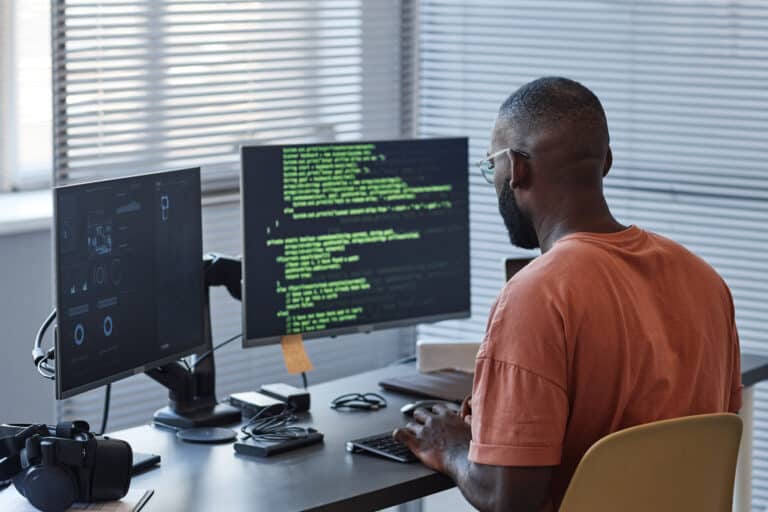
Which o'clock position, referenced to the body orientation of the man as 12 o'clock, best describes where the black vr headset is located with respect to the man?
The black vr headset is roughly at 10 o'clock from the man.

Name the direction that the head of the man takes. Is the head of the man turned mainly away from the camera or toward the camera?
away from the camera

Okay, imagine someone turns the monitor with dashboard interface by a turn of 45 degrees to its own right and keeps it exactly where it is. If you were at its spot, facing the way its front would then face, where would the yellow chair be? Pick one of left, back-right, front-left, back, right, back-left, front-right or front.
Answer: front-left

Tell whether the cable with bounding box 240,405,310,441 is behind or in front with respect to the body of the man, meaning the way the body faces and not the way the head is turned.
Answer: in front

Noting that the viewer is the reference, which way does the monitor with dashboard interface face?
facing the viewer and to the right of the viewer

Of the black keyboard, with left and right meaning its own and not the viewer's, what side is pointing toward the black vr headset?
right

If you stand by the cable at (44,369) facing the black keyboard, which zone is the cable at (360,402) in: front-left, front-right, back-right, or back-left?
front-left

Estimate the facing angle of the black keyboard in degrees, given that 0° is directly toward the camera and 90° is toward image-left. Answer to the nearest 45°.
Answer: approximately 315°

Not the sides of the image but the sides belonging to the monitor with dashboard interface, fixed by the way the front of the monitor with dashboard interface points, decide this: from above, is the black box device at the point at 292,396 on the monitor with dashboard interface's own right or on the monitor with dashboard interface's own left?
on the monitor with dashboard interface's own left

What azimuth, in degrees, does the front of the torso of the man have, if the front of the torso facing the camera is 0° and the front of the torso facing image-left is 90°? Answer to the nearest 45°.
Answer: approximately 135°

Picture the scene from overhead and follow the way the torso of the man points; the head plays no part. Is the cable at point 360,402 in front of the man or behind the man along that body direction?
in front
